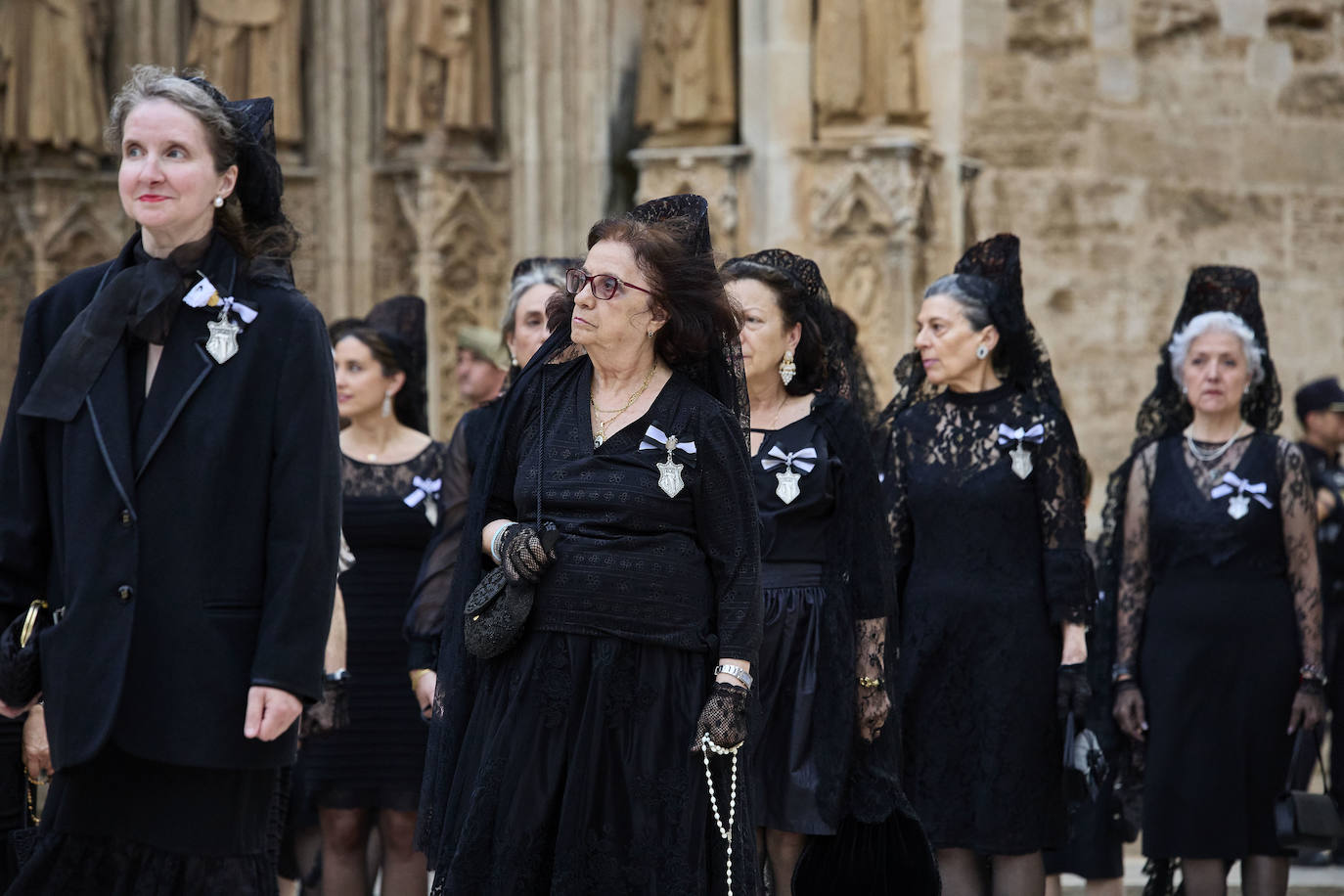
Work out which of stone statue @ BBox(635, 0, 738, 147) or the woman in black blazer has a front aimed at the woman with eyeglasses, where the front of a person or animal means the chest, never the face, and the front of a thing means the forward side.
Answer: the stone statue

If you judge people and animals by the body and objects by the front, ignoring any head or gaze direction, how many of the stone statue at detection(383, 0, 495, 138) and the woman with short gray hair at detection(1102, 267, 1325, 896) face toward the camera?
2

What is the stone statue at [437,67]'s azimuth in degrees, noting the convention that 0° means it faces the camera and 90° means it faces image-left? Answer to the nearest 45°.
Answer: approximately 0°

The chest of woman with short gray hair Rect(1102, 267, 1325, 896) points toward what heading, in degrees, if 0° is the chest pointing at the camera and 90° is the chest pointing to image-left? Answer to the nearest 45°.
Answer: approximately 0°

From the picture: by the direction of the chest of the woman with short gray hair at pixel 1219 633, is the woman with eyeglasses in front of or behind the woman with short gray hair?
in front

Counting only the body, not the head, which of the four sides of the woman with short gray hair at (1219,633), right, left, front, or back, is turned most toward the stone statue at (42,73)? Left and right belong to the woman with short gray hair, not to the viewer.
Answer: right

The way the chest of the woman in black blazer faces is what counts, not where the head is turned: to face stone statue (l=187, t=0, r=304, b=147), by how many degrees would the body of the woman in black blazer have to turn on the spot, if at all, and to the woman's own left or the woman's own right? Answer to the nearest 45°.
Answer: approximately 135° to the woman's own right

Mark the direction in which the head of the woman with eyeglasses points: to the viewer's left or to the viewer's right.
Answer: to the viewer's left

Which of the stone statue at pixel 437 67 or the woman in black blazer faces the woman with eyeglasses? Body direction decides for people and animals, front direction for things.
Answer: the stone statue

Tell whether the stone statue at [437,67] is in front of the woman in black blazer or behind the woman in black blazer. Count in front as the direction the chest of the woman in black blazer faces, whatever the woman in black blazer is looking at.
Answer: behind

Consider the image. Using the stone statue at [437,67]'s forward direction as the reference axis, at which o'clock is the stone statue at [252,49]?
the stone statue at [252,49] is roughly at 3 o'clock from the stone statue at [437,67].

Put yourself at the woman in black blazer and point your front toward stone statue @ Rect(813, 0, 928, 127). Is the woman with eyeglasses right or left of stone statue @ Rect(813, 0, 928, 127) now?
right

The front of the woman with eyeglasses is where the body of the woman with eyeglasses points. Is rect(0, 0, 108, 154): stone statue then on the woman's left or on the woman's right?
on the woman's right

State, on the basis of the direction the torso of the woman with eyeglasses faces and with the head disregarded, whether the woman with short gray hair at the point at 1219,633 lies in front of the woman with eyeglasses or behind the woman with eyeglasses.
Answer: behind

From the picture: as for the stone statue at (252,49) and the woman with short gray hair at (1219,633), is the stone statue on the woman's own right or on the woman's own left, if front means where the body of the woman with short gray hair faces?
on the woman's own right
